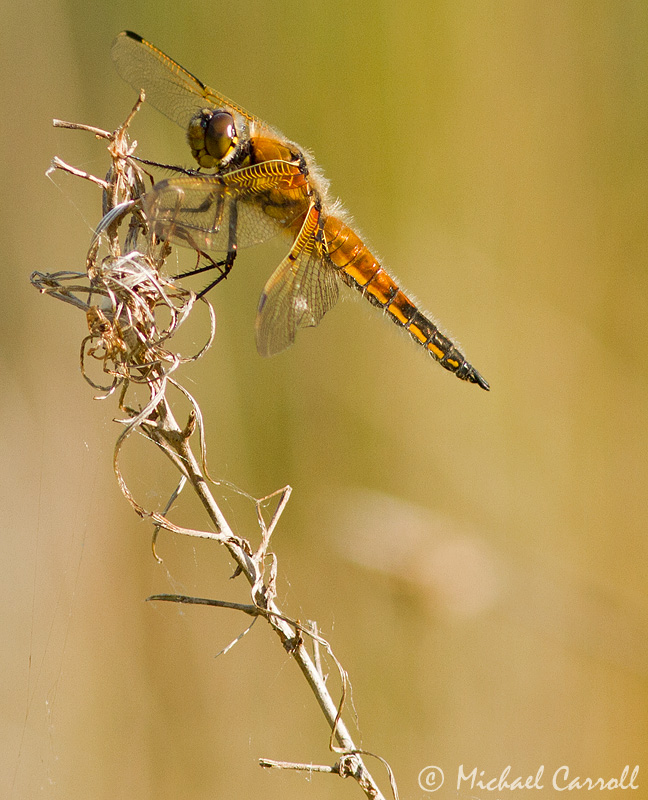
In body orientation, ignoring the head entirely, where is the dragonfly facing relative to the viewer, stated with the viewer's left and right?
facing to the left of the viewer
